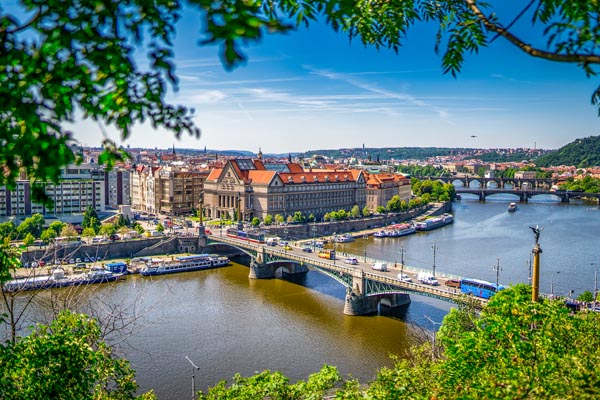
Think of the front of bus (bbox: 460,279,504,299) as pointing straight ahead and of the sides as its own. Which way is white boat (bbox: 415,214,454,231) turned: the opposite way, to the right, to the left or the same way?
to the right

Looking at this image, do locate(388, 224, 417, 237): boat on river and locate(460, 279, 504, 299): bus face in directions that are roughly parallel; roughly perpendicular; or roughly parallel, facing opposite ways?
roughly perpendicular

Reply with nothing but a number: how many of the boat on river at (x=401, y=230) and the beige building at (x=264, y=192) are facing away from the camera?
0

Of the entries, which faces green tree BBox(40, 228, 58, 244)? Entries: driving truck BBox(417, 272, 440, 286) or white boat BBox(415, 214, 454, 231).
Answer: the white boat

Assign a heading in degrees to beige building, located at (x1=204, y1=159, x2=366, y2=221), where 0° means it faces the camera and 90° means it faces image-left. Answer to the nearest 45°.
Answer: approximately 45°

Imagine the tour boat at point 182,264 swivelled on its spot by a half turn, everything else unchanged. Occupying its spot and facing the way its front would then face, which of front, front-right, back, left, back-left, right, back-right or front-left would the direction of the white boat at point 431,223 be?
front
